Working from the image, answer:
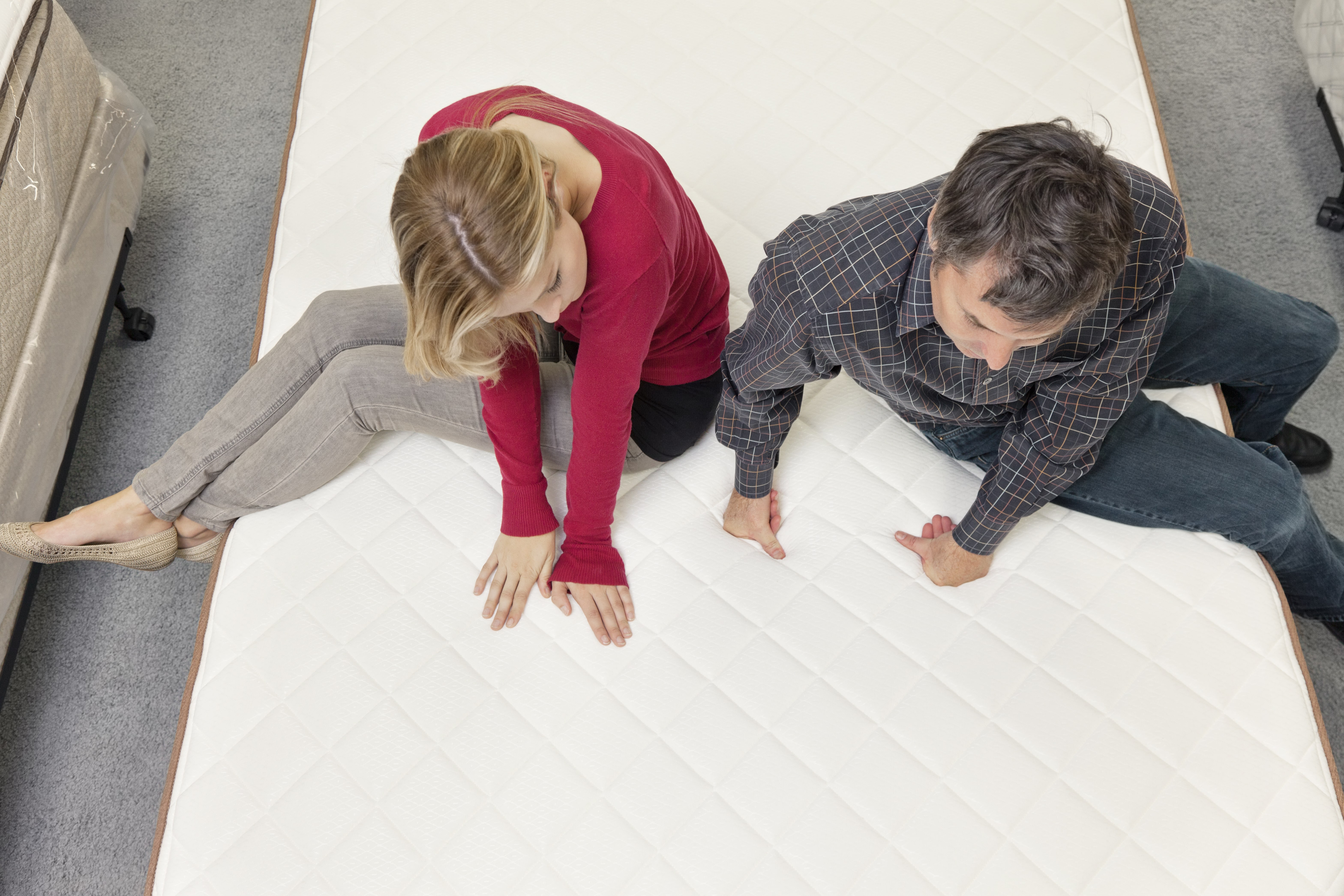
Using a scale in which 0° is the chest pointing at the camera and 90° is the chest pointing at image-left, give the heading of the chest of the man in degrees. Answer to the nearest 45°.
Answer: approximately 0°

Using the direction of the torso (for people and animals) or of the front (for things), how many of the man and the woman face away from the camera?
0

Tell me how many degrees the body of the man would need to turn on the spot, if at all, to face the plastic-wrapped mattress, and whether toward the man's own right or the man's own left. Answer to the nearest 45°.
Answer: approximately 90° to the man's own right

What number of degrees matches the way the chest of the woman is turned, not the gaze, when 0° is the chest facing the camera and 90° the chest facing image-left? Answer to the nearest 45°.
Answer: approximately 45°
